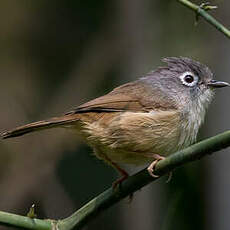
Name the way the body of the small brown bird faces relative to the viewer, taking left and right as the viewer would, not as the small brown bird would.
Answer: facing to the right of the viewer
